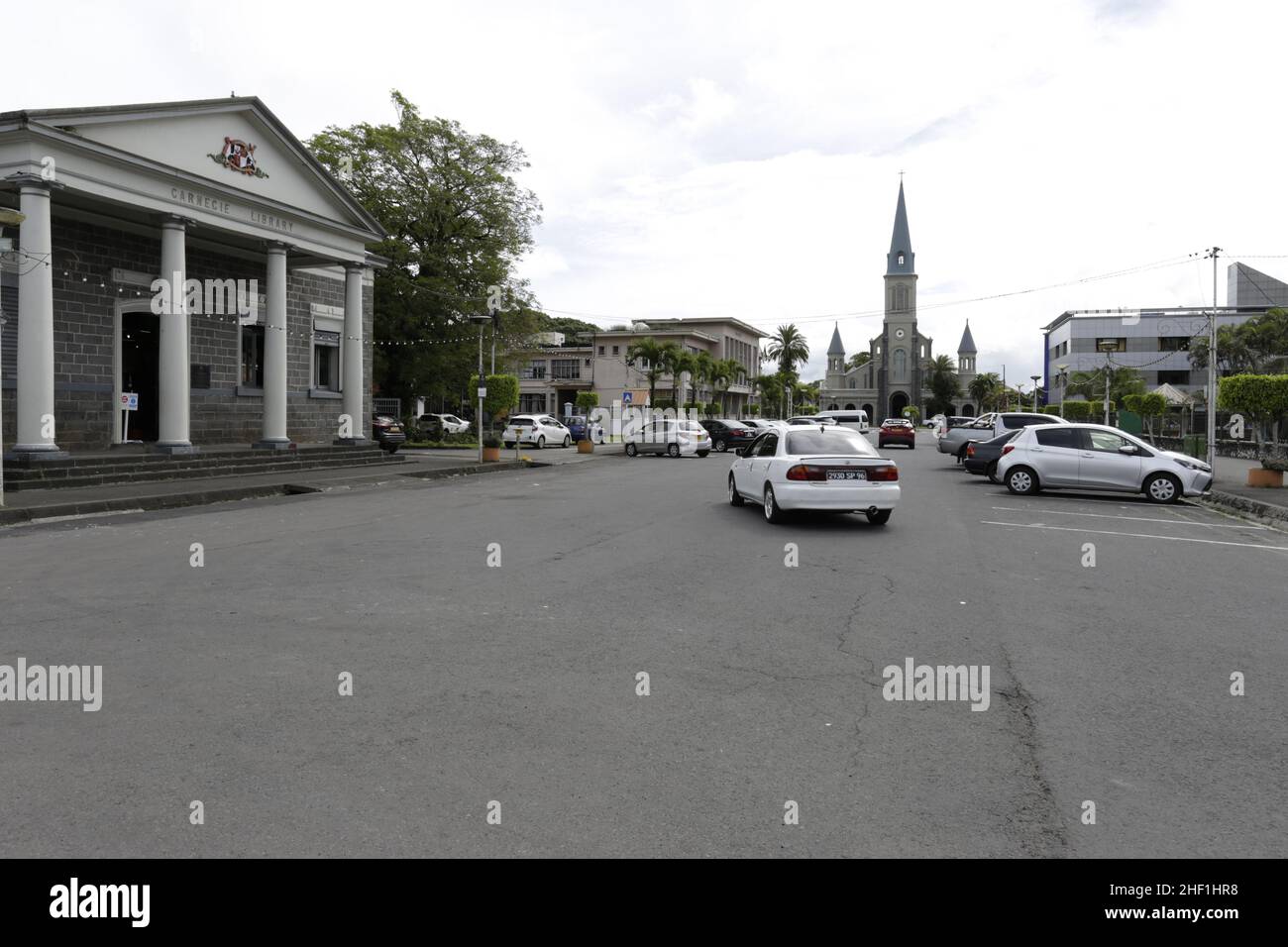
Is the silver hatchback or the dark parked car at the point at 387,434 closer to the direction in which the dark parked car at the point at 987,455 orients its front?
the silver hatchback

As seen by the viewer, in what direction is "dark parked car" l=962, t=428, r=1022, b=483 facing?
to the viewer's right

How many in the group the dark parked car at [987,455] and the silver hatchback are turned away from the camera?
0

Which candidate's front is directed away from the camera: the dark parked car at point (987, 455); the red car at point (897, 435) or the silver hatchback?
the red car

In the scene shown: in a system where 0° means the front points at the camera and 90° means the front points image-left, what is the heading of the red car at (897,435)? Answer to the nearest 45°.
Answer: approximately 180°

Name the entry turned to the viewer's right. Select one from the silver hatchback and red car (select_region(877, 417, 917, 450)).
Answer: the silver hatchback

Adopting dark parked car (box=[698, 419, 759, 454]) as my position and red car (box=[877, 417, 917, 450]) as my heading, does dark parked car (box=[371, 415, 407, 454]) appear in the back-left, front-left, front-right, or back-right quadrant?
back-left

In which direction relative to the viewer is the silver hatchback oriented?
to the viewer's right

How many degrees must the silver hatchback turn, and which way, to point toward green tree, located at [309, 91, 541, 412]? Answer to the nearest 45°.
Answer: approximately 135° to its left
